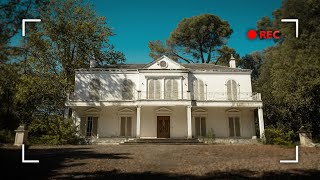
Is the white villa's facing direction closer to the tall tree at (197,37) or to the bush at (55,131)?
the bush

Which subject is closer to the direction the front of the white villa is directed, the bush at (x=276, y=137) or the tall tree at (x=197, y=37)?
the bush

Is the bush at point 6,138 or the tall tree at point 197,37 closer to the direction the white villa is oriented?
the bush

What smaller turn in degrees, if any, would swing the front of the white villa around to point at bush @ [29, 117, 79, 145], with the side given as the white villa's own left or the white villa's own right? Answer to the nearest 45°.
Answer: approximately 45° to the white villa's own right

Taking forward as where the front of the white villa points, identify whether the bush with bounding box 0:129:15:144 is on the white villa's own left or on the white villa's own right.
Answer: on the white villa's own right

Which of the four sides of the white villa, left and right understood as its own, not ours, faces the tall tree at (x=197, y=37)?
back

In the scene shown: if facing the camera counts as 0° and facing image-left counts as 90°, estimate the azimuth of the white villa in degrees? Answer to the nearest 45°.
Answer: approximately 0°

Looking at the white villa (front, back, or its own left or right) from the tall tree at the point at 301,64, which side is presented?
left
